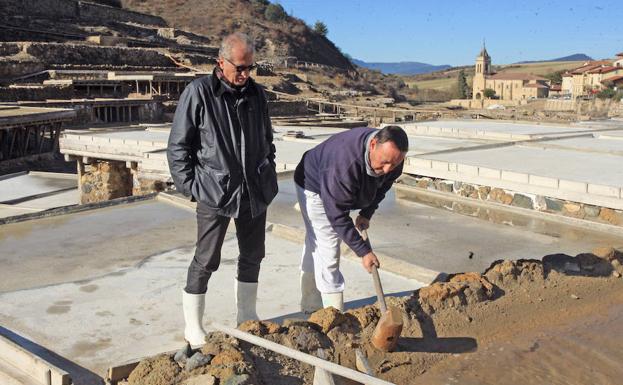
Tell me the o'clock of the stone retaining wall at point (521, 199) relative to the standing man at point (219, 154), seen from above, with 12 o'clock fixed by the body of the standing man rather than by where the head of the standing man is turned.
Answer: The stone retaining wall is roughly at 9 o'clock from the standing man.

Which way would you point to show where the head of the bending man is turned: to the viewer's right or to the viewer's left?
to the viewer's right

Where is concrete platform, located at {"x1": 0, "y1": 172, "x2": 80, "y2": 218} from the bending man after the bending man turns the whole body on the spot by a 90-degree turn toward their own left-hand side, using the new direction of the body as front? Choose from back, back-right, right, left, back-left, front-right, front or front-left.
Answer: left

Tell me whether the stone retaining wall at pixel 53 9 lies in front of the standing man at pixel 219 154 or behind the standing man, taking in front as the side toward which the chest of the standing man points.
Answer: behind

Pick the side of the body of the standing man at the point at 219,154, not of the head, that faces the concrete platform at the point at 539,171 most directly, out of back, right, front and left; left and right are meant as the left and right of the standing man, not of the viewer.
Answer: left

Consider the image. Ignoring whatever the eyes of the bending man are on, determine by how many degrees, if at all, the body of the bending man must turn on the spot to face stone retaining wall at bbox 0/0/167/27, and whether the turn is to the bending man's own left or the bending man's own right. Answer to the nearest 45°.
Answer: approximately 180°

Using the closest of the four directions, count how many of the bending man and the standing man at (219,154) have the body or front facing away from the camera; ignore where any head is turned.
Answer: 0

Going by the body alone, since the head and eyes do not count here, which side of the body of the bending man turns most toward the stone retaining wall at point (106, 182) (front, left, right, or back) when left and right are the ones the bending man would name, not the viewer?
back

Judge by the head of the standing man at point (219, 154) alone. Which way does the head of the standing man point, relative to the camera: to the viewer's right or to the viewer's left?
to the viewer's right

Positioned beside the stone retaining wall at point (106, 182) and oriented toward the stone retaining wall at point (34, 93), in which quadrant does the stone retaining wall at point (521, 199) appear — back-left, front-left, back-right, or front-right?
back-right

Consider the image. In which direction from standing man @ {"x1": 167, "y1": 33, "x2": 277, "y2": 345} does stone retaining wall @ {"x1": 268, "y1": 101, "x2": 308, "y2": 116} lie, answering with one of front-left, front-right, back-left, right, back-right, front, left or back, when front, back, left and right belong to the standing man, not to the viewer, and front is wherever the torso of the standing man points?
back-left

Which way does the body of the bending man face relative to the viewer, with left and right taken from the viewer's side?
facing the viewer and to the right of the viewer
